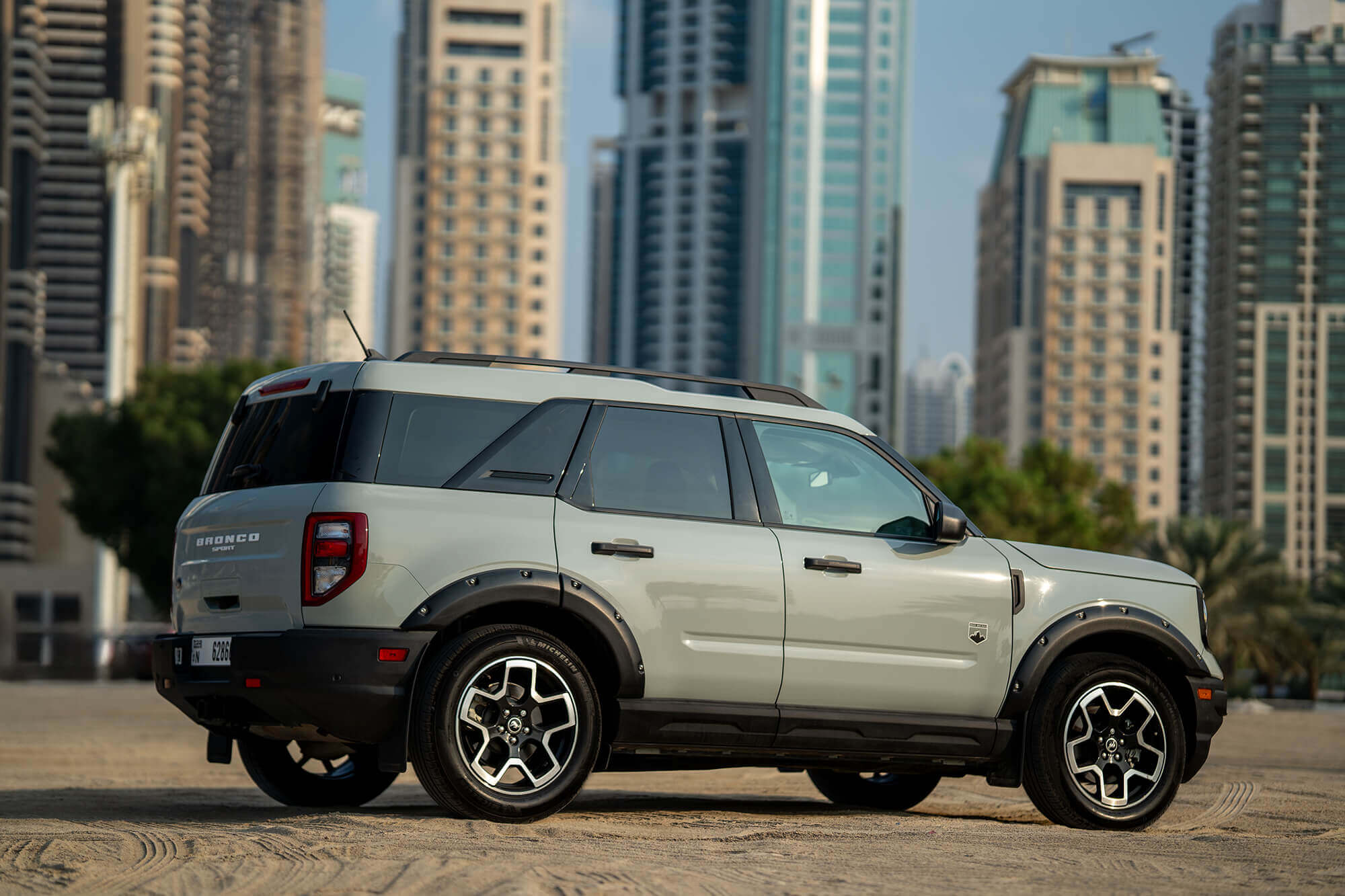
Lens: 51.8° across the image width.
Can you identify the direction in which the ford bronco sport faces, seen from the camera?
facing away from the viewer and to the right of the viewer

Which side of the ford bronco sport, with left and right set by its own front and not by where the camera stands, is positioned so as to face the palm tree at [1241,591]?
front
